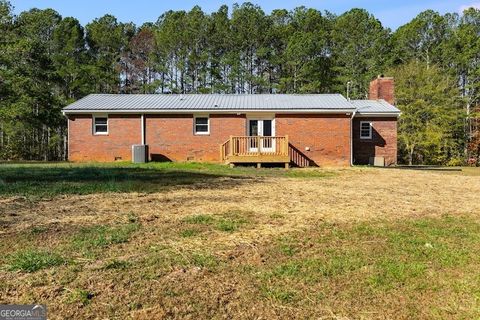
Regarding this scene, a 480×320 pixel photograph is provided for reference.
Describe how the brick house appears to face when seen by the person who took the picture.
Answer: facing away from the viewer
